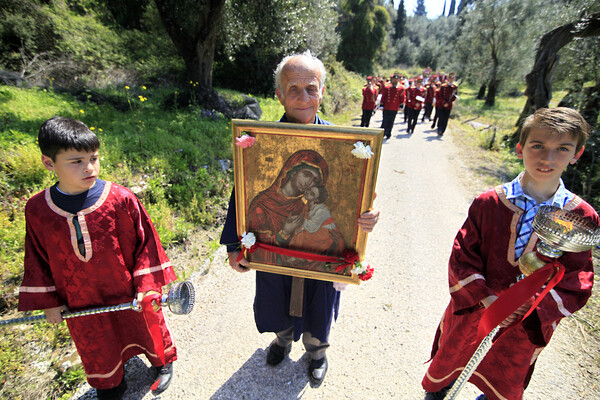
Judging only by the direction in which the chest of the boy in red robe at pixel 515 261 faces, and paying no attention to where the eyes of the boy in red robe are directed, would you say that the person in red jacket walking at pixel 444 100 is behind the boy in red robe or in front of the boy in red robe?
behind

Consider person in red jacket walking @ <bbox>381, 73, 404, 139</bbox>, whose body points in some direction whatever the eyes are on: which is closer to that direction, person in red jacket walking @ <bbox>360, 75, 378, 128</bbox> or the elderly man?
the elderly man

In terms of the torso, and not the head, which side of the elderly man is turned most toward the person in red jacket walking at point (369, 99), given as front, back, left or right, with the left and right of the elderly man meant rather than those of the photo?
back

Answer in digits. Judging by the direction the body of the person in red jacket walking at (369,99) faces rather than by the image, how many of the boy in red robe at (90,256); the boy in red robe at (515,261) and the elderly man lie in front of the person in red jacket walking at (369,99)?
3

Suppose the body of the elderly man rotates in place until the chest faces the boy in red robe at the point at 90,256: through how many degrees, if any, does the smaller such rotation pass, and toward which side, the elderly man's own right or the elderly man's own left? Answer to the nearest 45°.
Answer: approximately 90° to the elderly man's own right
